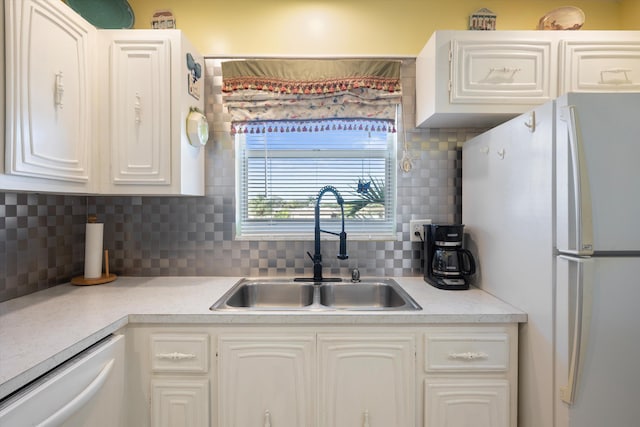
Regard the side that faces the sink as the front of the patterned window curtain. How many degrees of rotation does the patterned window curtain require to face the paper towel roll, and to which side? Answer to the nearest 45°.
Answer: approximately 90° to its right

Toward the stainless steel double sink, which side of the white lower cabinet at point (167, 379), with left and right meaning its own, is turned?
left

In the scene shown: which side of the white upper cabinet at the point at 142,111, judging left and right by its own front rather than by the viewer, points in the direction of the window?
left

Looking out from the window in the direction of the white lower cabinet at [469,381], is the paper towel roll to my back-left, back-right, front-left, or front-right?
back-right

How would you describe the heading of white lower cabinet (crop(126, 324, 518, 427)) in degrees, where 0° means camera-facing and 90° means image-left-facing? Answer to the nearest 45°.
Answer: approximately 0°
